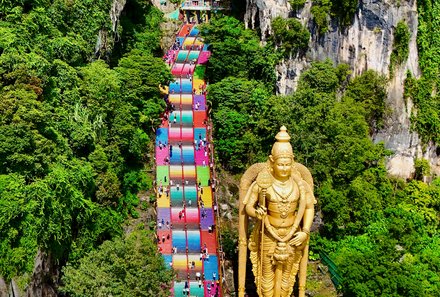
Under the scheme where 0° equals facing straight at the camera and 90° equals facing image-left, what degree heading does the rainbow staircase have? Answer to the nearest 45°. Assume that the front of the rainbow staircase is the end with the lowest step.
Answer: approximately 0°

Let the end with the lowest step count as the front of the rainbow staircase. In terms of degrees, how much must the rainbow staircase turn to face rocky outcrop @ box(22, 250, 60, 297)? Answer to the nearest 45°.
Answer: approximately 45° to its right

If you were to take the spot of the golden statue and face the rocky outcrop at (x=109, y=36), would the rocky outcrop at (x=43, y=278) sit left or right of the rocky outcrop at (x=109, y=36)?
left

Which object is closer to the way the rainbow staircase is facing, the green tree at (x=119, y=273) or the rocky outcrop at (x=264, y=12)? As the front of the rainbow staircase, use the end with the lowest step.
the green tree

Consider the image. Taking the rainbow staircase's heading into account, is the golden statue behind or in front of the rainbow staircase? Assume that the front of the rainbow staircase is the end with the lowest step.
in front

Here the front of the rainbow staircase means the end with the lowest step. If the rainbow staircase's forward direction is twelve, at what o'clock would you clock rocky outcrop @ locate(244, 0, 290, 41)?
The rocky outcrop is roughly at 7 o'clock from the rainbow staircase.

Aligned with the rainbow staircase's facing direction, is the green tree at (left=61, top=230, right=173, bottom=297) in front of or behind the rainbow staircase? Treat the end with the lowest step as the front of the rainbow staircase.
in front
